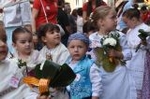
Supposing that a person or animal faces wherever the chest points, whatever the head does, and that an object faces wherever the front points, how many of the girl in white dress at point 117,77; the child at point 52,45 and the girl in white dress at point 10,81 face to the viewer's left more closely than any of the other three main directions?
0

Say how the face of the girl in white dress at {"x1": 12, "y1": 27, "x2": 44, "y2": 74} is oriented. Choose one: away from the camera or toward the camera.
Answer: toward the camera

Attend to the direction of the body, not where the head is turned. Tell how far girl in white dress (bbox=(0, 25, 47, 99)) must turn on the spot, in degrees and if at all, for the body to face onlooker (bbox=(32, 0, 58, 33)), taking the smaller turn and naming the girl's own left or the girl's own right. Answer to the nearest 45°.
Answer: approximately 135° to the girl's own left

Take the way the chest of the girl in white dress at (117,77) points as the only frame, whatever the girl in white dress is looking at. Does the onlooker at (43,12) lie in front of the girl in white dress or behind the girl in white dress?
behind

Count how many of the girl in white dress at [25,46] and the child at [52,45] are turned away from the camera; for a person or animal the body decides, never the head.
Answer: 0

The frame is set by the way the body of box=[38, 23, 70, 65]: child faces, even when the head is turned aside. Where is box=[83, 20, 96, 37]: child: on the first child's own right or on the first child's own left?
on the first child's own left

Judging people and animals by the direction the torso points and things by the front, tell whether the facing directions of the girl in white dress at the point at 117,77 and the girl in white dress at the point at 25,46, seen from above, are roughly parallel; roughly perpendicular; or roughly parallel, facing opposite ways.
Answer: roughly parallel

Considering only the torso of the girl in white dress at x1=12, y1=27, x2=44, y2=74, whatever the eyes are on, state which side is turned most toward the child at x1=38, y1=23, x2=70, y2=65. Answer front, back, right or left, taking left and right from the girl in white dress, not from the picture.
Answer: left

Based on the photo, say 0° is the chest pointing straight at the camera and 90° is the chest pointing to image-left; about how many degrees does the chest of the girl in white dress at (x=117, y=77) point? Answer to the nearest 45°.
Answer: approximately 315°

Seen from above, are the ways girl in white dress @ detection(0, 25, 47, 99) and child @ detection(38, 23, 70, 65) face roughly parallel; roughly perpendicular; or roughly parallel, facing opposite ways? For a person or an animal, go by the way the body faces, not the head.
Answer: roughly parallel

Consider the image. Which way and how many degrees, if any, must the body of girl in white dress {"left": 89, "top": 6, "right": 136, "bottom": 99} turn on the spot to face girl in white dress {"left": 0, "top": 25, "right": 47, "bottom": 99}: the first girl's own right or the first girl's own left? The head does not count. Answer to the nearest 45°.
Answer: approximately 90° to the first girl's own right
